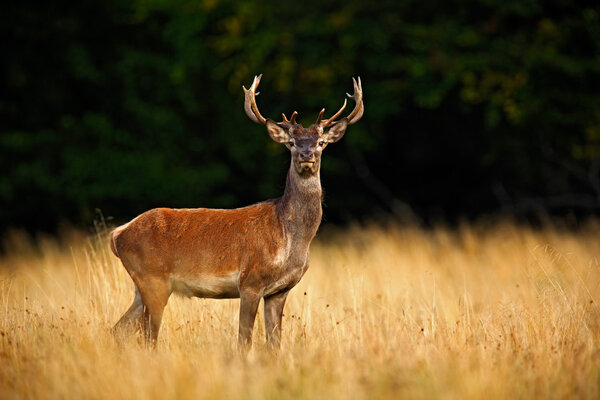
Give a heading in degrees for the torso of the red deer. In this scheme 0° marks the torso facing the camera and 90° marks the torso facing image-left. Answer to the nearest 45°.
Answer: approximately 270°
